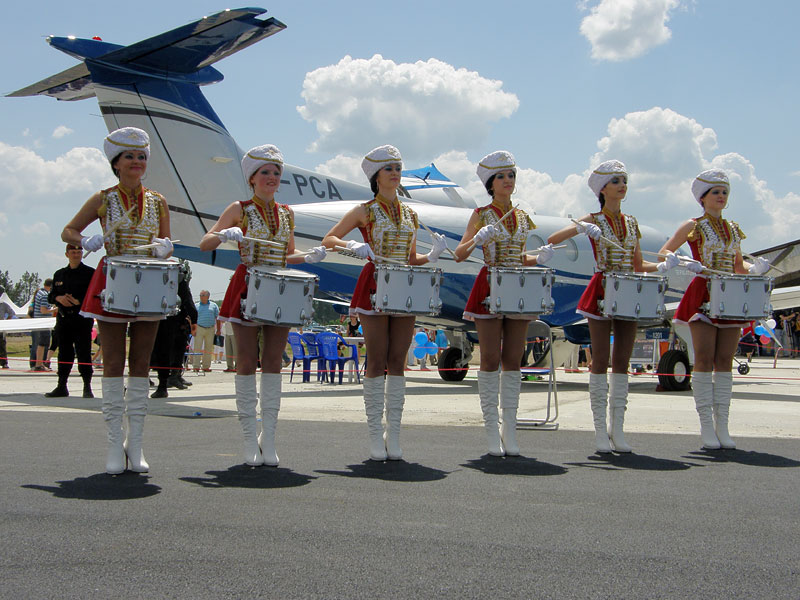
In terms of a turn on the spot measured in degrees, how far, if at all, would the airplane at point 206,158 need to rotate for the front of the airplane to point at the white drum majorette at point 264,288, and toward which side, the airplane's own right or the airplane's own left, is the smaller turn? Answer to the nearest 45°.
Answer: approximately 135° to the airplane's own right

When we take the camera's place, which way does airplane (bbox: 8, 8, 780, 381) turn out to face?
facing away from the viewer and to the right of the viewer

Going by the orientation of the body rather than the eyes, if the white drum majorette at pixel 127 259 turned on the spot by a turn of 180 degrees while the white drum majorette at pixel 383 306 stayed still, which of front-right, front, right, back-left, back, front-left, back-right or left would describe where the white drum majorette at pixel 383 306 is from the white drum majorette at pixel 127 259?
back-right

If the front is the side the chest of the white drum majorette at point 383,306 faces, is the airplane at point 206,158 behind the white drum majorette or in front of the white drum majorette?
behind

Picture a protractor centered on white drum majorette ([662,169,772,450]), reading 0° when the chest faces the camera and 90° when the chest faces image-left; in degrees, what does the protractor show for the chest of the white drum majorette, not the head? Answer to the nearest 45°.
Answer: approximately 315°

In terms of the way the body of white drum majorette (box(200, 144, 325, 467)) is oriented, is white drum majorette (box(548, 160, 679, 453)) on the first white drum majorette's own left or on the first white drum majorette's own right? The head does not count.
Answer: on the first white drum majorette's own left

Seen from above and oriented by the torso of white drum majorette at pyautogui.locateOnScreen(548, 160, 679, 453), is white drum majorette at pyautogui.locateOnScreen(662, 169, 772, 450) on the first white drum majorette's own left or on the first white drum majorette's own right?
on the first white drum majorette's own left
